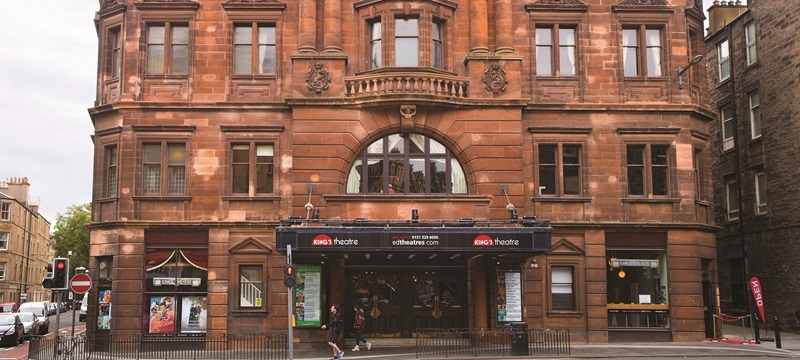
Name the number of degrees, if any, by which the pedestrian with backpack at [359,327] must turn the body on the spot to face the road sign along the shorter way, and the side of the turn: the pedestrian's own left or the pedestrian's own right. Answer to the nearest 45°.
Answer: approximately 45° to the pedestrian's own left

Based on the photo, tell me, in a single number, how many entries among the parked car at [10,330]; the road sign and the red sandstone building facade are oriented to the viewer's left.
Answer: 0

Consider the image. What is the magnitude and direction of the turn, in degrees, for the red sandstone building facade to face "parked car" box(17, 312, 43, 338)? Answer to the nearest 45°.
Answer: approximately 135° to its right

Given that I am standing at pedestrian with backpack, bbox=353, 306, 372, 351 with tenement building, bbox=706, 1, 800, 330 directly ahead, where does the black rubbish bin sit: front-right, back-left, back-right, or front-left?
front-right

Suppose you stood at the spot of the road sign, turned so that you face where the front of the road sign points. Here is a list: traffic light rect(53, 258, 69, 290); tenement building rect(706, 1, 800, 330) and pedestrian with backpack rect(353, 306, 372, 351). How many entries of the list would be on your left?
2

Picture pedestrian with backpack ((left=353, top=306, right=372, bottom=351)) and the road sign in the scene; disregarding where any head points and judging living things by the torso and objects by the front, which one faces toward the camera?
the road sign

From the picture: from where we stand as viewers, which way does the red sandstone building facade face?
facing the viewer

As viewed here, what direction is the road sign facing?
toward the camera

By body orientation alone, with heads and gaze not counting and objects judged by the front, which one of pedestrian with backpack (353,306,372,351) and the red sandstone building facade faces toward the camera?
the red sandstone building facade

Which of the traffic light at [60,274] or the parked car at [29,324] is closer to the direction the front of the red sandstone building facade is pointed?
the traffic light

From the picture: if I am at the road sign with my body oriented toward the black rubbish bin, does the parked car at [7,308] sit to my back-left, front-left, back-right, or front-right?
back-left
